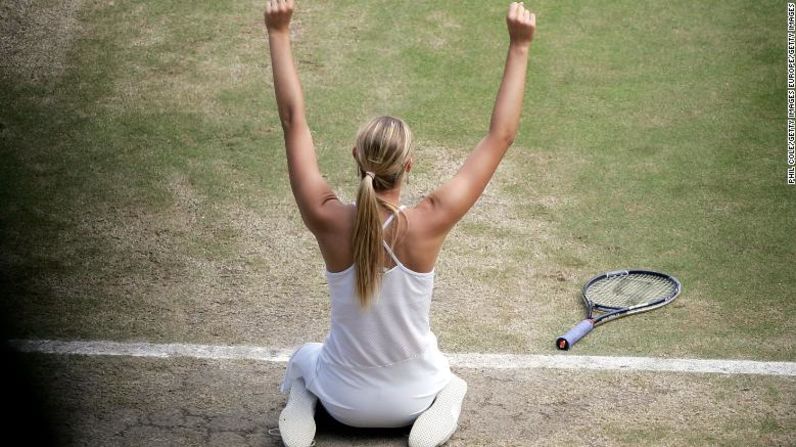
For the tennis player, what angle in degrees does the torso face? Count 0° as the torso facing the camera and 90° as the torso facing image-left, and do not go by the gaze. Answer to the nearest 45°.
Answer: approximately 180°

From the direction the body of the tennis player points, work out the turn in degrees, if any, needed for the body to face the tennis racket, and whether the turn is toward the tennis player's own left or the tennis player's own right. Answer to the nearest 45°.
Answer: approximately 45° to the tennis player's own right
